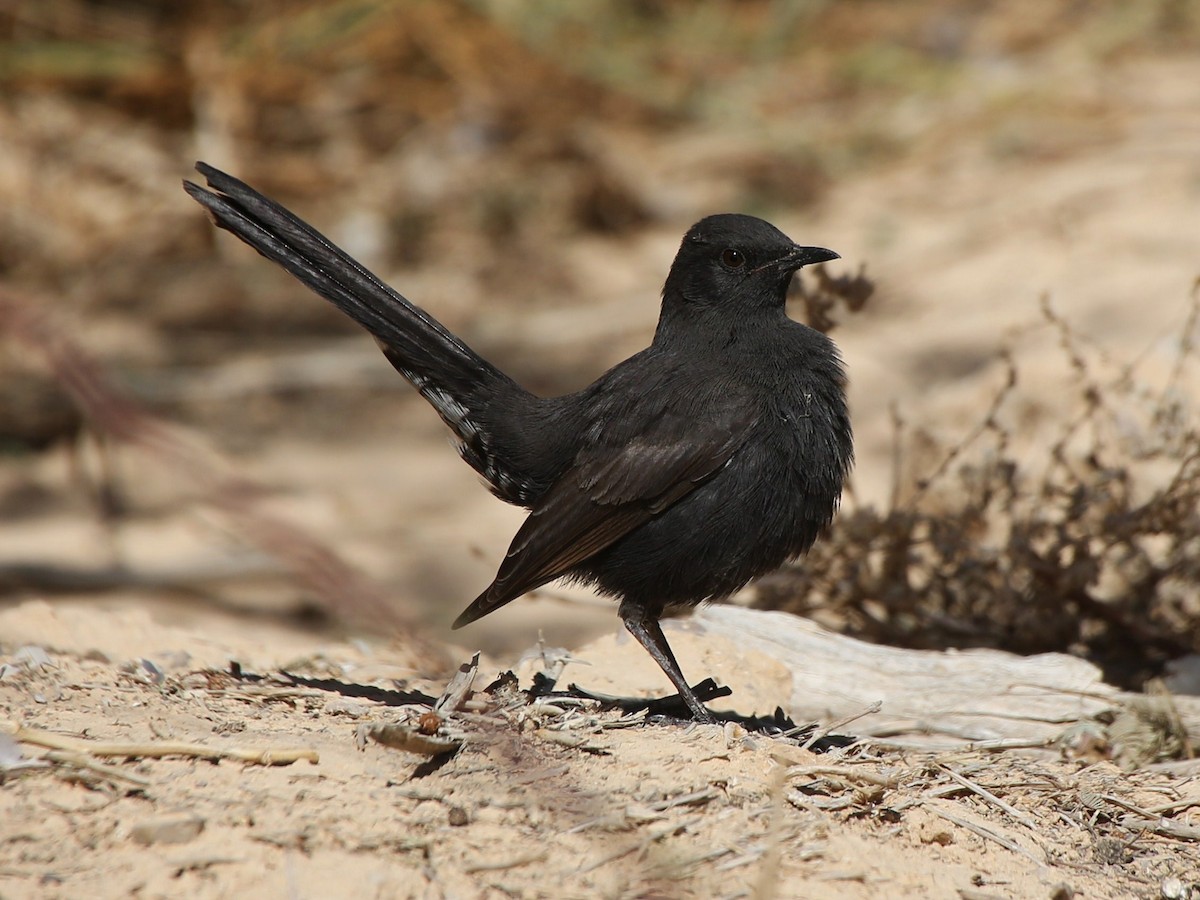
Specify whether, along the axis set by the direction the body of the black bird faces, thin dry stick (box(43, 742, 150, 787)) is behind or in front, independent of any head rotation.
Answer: behind

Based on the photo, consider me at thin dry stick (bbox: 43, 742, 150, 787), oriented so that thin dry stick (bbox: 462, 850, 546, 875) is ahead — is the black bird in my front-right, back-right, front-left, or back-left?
front-left

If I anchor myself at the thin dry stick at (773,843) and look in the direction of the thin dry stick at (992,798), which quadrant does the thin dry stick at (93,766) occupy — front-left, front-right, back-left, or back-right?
back-left

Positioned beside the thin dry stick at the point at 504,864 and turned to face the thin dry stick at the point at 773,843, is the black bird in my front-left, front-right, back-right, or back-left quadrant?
front-left

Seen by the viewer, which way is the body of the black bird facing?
to the viewer's right

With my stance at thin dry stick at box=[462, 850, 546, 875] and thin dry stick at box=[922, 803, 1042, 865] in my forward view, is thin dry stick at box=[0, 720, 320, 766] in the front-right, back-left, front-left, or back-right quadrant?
back-left
